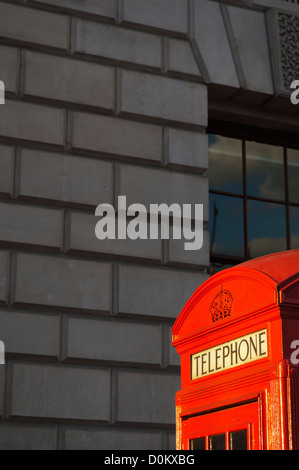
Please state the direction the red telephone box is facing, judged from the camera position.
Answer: facing the viewer and to the left of the viewer
